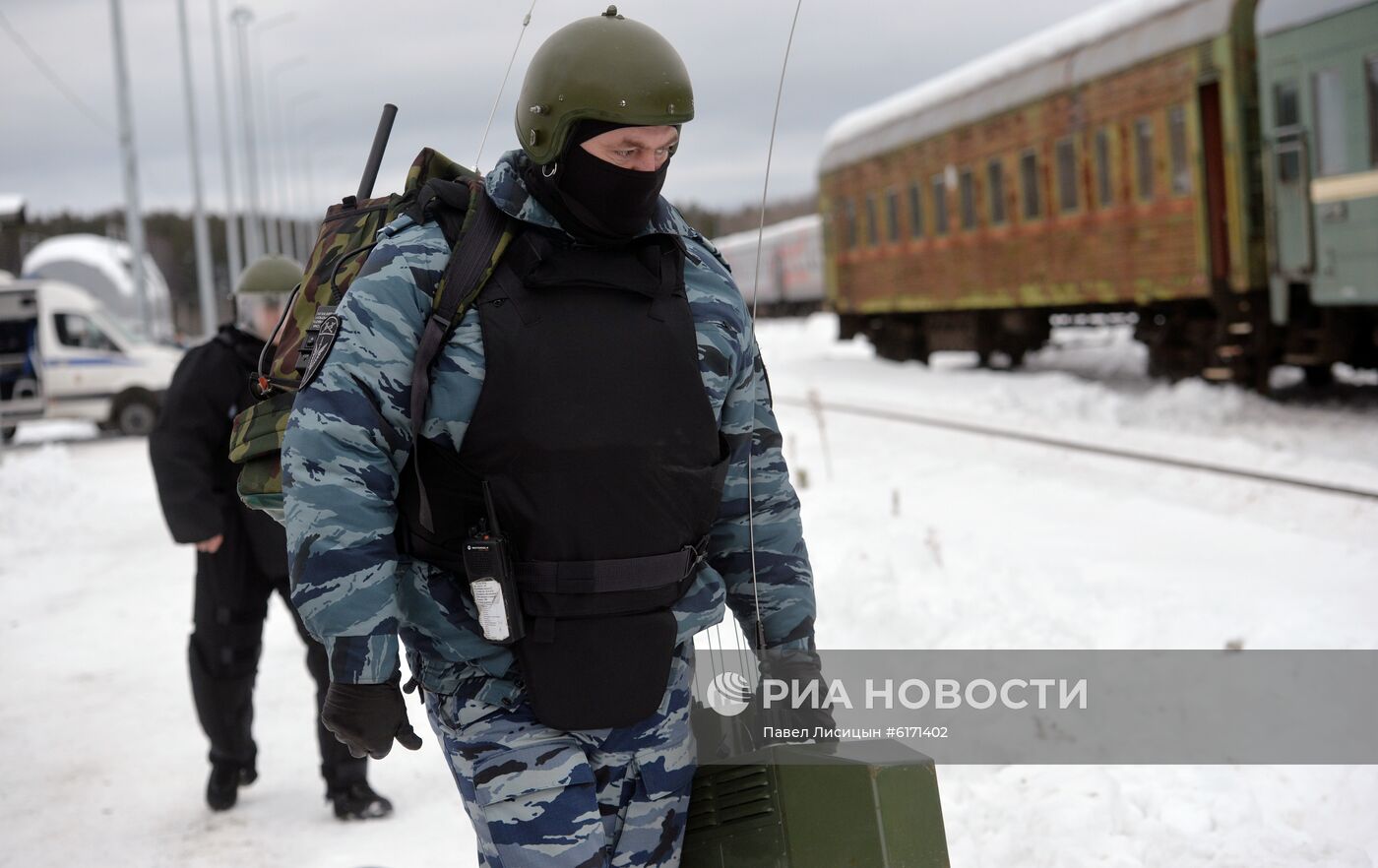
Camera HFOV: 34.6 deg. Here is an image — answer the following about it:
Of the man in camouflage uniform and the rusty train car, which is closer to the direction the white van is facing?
the rusty train car

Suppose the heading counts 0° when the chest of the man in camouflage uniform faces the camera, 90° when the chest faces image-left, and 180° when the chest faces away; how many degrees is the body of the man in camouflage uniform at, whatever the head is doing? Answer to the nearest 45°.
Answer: approximately 315°

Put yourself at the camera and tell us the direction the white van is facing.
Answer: facing to the right of the viewer

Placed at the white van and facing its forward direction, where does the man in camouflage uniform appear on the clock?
The man in camouflage uniform is roughly at 3 o'clock from the white van.

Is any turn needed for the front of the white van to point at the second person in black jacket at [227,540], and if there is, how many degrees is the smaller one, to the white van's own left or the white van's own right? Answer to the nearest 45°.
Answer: approximately 90° to the white van's own right

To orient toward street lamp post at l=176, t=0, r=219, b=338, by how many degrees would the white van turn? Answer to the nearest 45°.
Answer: approximately 90° to its left

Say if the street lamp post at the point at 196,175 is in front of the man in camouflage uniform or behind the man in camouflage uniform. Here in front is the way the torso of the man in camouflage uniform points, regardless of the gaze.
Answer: behind

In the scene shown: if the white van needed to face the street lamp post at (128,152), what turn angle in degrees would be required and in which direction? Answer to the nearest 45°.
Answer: approximately 90° to its left
